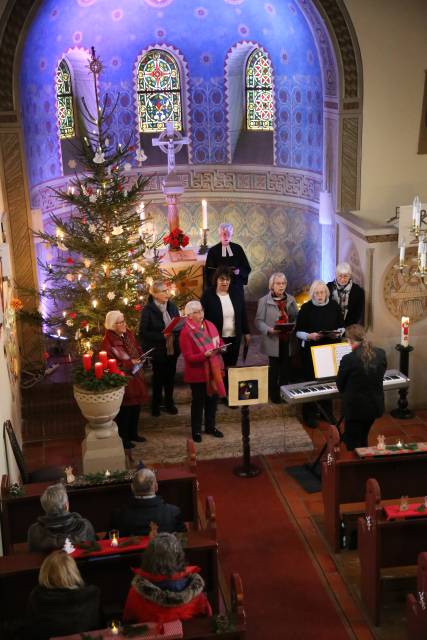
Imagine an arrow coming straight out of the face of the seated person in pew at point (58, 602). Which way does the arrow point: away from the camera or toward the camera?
away from the camera

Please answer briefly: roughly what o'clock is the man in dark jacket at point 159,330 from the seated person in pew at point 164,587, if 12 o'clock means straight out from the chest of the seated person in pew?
The man in dark jacket is roughly at 12 o'clock from the seated person in pew.

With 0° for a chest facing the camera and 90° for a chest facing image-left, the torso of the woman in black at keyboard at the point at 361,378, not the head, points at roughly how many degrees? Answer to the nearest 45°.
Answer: approximately 135°

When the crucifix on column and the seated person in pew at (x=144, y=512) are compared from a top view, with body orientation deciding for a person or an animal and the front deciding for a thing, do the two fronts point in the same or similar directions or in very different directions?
very different directions

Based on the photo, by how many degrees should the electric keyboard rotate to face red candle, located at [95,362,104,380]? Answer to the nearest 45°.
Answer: approximately 45° to its right

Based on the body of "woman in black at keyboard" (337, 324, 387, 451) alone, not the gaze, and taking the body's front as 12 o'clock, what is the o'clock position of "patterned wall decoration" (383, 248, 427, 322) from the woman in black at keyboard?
The patterned wall decoration is roughly at 2 o'clock from the woman in black at keyboard.

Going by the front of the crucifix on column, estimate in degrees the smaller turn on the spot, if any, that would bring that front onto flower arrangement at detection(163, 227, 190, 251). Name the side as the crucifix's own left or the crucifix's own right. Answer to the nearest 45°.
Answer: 0° — it already faces it

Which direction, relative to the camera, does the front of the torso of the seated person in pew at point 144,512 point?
away from the camera
